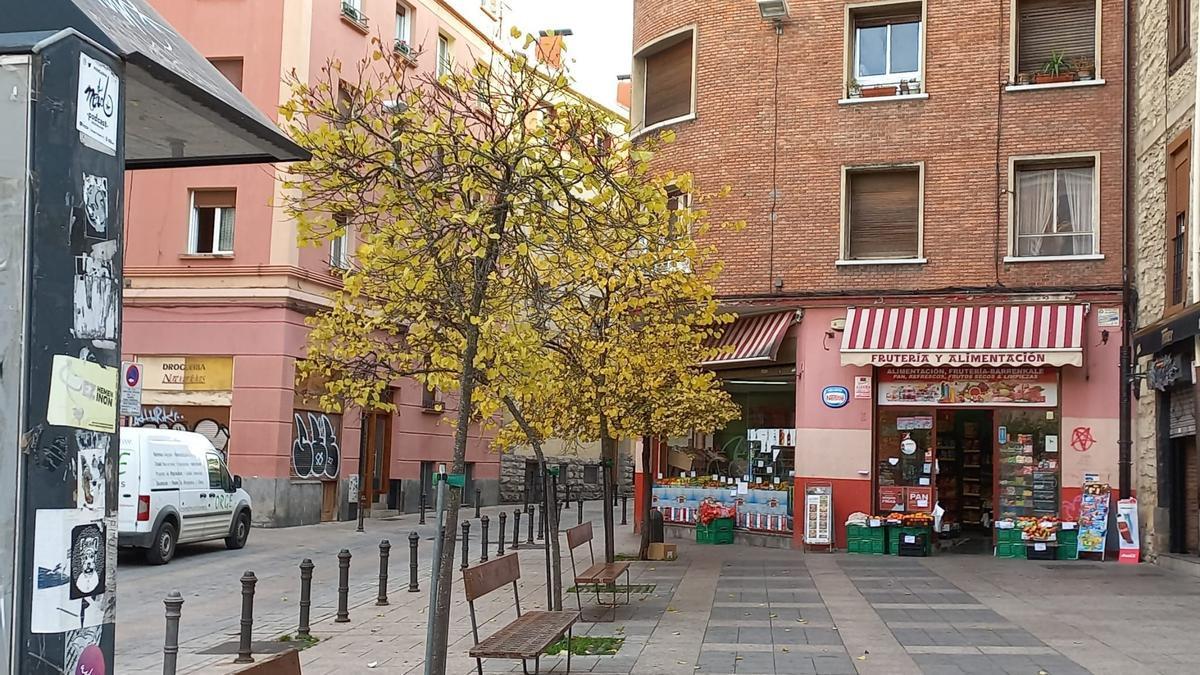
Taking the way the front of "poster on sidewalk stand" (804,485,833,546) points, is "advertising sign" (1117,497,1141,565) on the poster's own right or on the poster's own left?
on the poster's own left

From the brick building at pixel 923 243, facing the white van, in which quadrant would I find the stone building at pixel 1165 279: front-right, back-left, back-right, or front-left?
back-left

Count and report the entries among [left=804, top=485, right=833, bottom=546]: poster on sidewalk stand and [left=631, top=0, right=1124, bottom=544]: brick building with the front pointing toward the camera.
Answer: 2

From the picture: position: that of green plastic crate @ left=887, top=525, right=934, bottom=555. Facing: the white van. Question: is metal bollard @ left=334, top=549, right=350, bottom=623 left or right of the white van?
left

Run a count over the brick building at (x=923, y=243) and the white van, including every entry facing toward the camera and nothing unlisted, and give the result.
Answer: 1

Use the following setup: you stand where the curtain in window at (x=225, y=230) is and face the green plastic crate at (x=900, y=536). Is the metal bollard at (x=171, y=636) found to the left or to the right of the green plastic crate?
right

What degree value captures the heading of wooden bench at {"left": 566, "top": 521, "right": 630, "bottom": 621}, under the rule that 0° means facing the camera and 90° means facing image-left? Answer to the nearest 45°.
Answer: approximately 315°

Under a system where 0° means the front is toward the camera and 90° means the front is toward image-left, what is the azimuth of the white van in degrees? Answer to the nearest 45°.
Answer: approximately 225°
